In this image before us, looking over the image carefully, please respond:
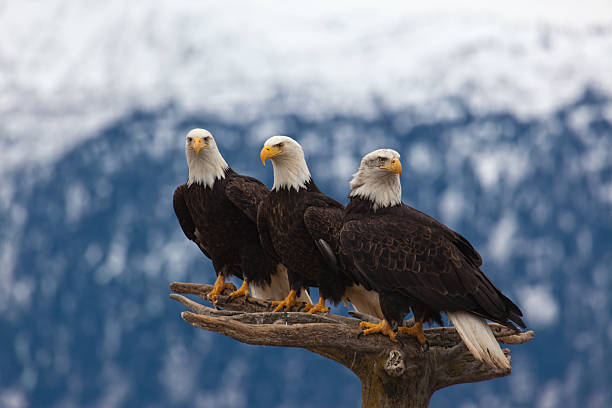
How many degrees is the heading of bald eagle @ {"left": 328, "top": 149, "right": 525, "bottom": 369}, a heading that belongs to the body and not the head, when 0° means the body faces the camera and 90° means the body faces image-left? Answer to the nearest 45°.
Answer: approximately 90°

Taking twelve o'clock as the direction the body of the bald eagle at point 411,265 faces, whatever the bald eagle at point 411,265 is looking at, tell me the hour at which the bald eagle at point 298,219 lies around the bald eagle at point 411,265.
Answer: the bald eagle at point 298,219 is roughly at 1 o'clock from the bald eagle at point 411,265.

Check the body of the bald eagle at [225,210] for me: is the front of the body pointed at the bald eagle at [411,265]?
no

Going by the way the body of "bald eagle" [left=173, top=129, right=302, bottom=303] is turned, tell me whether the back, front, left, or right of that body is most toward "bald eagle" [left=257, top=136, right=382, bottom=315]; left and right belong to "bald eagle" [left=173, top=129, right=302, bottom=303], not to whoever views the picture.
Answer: left

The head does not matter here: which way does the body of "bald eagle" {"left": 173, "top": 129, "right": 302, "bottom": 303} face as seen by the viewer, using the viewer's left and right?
facing the viewer and to the left of the viewer

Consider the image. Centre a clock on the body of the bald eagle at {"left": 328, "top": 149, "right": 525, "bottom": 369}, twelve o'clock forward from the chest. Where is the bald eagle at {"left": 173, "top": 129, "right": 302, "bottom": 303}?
the bald eagle at {"left": 173, "top": 129, "right": 302, "bottom": 303} is roughly at 1 o'clock from the bald eagle at {"left": 328, "top": 149, "right": 525, "bottom": 369}.

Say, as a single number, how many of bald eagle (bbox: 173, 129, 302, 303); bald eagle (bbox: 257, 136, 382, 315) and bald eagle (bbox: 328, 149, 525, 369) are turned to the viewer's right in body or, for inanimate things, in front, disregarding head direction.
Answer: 0

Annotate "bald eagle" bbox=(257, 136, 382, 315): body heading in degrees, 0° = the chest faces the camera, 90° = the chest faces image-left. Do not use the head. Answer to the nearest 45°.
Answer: approximately 45°

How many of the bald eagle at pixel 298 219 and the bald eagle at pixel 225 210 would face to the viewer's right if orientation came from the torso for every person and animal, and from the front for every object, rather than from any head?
0

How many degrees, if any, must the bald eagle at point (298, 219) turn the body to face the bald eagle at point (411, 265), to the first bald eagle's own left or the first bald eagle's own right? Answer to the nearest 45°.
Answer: approximately 90° to the first bald eagle's own left
